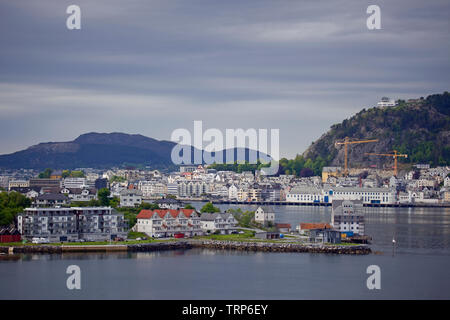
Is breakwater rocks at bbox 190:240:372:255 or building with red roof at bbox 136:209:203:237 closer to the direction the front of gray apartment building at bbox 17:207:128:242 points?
the breakwater rocks

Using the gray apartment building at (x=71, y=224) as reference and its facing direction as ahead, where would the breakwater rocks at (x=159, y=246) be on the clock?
The breakwater rocks is roughly at 10 o'clock from the gray apartment building.

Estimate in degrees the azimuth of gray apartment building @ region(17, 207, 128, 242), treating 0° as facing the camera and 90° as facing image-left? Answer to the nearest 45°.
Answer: approximately 0°

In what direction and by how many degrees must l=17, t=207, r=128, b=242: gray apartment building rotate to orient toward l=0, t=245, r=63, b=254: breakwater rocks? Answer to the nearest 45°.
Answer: approximately 45° to its right

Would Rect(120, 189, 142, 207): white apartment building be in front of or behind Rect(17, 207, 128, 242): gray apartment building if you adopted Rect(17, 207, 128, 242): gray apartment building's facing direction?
behind

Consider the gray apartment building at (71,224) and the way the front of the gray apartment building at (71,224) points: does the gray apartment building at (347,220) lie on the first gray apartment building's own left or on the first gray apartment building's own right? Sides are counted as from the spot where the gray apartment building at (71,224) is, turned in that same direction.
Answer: on the first gray apartment building's own left

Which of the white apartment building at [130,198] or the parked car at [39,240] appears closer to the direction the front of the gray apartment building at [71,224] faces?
the parked car

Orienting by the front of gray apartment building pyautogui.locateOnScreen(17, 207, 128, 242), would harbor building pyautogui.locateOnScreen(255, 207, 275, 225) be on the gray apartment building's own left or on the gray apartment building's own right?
on the gray apartment building's own left

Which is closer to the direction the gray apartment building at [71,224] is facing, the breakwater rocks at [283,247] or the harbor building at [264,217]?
the breakwater rocks

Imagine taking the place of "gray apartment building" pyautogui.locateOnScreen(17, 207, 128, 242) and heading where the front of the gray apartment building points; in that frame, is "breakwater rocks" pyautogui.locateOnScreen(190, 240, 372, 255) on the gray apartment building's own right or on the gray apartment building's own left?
on the gray apartment building's own left

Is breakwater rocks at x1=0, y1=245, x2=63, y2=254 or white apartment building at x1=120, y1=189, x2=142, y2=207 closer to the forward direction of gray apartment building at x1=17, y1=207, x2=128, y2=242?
the breakwater rocks

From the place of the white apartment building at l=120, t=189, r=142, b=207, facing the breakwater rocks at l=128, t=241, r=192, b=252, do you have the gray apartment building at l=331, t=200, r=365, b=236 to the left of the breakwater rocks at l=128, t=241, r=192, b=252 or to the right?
left

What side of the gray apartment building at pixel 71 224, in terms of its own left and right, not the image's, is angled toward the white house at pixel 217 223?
left

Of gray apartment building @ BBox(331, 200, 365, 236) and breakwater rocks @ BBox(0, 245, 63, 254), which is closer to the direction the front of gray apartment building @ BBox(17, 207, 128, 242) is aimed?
the breakwater rocks
